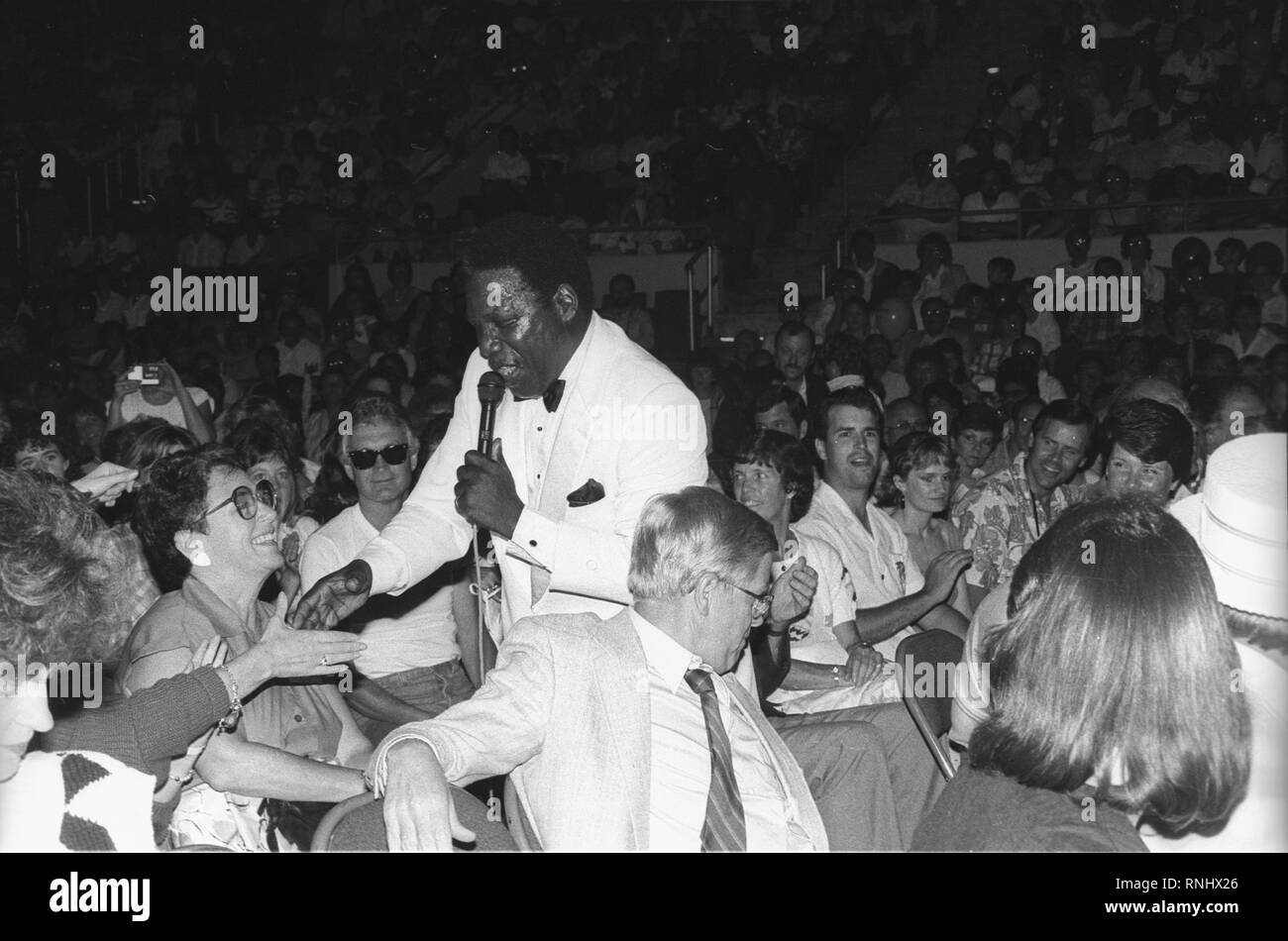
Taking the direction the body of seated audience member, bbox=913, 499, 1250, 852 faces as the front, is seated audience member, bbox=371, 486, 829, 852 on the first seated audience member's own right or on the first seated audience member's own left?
on the first seated audience member's own left

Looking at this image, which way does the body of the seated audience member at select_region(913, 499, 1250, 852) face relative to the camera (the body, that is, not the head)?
away from the camera

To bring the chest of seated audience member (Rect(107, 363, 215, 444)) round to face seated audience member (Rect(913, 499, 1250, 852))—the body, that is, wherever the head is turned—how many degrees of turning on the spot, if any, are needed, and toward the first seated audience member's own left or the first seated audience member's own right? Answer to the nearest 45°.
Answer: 0° — they already face them

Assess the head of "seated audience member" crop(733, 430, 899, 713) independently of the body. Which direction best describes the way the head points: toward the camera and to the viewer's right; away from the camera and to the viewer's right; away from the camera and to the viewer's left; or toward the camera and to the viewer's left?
toward the camera and to the viewer's left

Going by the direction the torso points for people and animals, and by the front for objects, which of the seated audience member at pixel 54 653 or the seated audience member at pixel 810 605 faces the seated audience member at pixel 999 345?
the seated audience member at pixel 54 653

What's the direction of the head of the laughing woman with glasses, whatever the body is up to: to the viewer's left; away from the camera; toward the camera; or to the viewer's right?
to the viewer's right

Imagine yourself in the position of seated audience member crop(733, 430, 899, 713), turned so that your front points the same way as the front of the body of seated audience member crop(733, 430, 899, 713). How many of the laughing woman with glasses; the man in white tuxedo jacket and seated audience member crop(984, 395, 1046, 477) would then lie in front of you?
2

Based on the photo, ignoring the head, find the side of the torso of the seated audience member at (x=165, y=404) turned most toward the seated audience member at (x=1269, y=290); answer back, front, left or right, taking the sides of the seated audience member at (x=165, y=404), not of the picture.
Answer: left

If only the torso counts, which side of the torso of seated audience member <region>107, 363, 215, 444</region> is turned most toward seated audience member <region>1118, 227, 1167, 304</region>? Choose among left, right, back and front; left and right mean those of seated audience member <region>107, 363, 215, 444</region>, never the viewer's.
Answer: left
